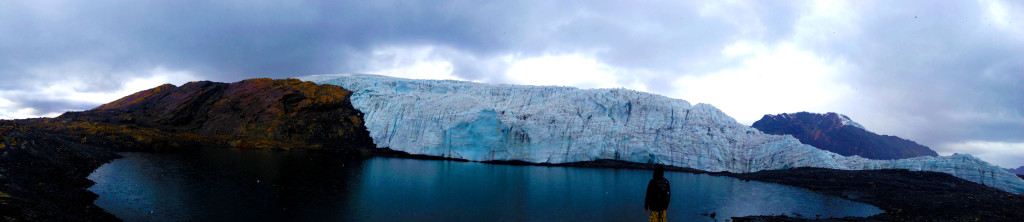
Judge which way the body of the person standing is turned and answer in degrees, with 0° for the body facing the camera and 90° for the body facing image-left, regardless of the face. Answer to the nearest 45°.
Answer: approximately 180°
